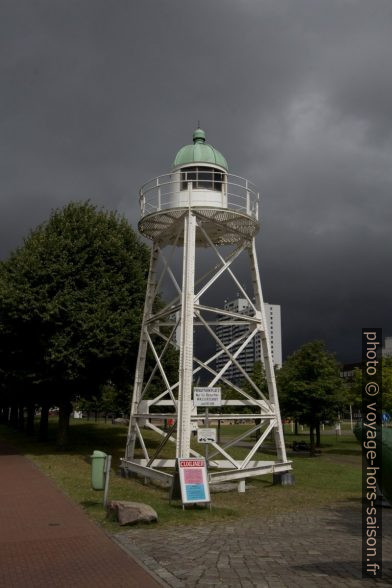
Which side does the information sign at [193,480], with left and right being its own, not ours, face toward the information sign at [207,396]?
back

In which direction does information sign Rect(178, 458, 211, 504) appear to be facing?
toward the camera

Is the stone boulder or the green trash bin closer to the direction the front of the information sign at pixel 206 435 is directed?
the stone boulder

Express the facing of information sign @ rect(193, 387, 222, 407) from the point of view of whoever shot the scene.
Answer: facing the viewer

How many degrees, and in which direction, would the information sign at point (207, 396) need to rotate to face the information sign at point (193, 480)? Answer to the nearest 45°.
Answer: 0° — it already faces it

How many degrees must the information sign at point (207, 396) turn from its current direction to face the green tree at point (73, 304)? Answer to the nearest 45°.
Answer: approximately 135° to its right

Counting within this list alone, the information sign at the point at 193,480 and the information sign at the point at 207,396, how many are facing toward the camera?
2

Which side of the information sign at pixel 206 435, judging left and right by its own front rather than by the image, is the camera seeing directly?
front

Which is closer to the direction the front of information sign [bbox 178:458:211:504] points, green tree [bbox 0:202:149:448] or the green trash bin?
the green trash bin

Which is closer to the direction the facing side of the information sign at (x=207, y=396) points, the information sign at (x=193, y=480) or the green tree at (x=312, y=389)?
the information sign

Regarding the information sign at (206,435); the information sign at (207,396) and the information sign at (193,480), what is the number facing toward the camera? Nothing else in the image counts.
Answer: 3
